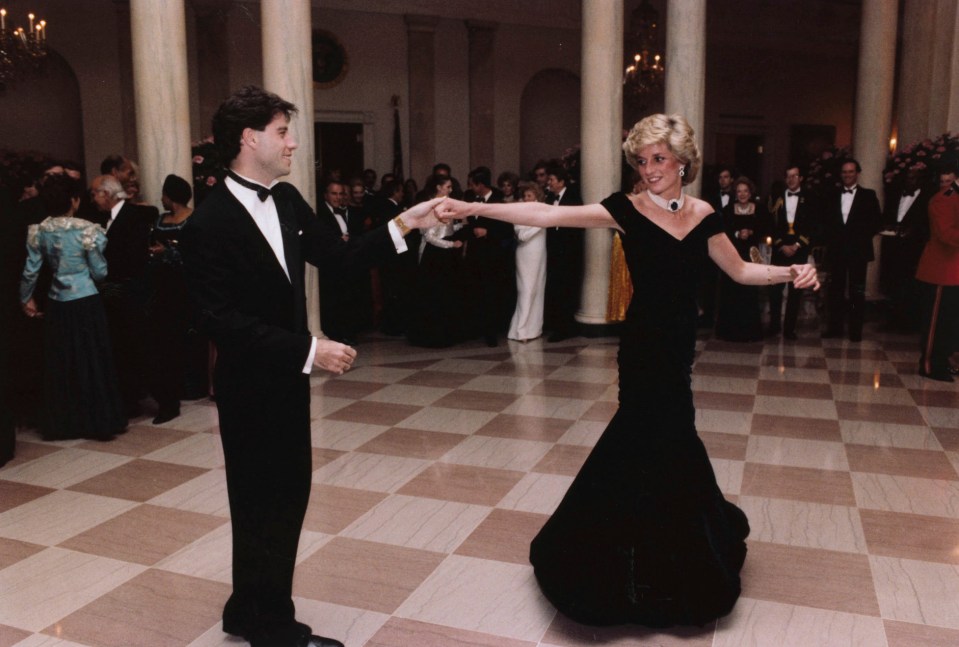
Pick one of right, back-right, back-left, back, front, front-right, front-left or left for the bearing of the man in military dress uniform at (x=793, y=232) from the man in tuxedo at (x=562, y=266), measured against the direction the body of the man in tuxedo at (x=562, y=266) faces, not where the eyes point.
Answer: back-left

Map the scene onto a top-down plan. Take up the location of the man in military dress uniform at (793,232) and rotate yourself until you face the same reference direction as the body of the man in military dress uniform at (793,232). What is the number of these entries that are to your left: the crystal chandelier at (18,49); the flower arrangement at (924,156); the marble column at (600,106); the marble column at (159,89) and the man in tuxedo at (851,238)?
2

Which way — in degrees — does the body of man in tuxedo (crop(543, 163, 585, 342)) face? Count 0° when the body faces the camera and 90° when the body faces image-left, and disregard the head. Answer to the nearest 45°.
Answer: approximately 45°

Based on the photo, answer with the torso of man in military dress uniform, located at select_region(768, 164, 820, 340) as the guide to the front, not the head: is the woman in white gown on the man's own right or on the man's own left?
on the man's own right

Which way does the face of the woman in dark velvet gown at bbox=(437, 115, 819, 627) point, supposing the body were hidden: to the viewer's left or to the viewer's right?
to the viewer's left

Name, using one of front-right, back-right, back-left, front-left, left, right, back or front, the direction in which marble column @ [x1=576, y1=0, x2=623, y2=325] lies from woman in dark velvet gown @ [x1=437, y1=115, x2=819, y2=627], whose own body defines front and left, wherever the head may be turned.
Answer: back

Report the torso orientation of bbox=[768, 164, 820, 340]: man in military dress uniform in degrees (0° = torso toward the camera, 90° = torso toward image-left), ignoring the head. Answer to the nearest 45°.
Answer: approximately 0°

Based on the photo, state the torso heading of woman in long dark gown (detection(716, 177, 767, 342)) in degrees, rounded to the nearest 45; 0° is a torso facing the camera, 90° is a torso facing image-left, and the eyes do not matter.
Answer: approximately 0°

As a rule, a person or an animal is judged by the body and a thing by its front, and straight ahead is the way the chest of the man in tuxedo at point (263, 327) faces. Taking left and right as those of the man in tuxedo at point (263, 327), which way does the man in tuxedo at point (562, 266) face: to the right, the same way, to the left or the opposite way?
to the right

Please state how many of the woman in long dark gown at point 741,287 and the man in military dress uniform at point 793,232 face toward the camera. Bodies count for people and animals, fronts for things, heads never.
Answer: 2

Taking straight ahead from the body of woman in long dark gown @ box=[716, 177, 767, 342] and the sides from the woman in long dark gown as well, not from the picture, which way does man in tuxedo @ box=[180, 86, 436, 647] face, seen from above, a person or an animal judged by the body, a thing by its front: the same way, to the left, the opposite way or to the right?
to the left

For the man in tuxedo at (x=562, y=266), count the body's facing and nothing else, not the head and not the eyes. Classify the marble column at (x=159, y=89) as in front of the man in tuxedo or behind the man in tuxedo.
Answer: in front
